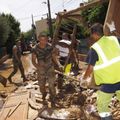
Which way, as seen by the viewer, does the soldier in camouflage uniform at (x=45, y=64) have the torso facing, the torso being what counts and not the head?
toward the camera

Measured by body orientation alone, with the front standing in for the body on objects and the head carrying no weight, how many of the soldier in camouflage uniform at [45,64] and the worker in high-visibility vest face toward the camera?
1

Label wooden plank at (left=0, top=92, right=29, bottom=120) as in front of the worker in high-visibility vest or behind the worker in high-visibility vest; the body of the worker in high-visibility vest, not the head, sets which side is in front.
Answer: in front

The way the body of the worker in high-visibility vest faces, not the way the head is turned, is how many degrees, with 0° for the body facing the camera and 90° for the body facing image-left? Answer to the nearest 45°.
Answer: approximately 135°

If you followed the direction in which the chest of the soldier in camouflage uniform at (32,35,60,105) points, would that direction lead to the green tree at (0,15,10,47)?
no

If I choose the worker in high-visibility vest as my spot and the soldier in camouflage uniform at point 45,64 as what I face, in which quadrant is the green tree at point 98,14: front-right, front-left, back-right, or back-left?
front-right

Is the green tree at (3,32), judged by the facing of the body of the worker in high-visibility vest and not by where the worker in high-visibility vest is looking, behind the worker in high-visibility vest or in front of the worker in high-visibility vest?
in front

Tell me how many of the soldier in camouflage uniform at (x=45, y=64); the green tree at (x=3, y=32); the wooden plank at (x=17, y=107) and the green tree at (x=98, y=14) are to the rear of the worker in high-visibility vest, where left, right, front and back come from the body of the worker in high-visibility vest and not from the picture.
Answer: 0

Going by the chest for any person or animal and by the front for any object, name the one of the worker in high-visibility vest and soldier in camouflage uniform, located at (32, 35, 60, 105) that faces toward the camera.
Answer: the soldier in camouflage uniform
